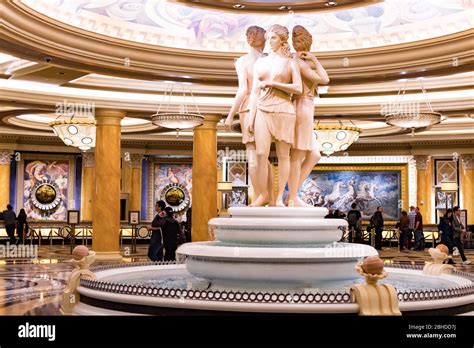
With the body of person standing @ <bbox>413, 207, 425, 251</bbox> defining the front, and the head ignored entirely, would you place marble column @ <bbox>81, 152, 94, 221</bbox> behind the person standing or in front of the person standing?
in front

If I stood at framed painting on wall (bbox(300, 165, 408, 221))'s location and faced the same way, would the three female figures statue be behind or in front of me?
in front

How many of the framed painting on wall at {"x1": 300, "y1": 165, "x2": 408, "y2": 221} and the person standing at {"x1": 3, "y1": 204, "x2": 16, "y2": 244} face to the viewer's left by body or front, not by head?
0

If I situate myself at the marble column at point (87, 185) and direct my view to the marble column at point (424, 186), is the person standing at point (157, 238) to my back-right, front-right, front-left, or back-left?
front-right

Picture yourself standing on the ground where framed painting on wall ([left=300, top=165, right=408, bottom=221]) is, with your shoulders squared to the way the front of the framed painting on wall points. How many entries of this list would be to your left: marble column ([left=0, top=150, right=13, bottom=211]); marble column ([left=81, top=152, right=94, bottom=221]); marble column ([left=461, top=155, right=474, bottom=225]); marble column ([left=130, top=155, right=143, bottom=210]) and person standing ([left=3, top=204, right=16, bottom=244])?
1

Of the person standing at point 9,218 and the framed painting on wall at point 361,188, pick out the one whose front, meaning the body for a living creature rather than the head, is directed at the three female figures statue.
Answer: the framed painting on wall

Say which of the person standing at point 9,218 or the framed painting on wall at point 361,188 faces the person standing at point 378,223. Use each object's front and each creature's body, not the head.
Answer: the framed painting on wall

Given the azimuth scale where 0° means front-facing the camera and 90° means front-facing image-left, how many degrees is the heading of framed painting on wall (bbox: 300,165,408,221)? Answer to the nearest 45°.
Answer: approximately 0°

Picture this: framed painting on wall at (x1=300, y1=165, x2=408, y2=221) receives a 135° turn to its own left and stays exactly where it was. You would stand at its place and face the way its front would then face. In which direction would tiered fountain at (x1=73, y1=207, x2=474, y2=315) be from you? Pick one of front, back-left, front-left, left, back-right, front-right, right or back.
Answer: back-right
